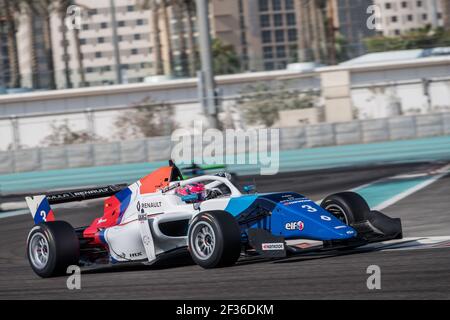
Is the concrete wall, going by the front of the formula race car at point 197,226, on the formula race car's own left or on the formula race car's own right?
on the formula race car's own left

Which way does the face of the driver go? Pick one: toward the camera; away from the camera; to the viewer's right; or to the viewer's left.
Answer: to the viewer's right

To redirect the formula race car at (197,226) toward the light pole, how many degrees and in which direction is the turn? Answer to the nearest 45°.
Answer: approximately 135° to its left

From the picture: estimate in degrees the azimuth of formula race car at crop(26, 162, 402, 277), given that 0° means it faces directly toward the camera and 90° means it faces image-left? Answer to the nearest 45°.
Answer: approximately 315°
